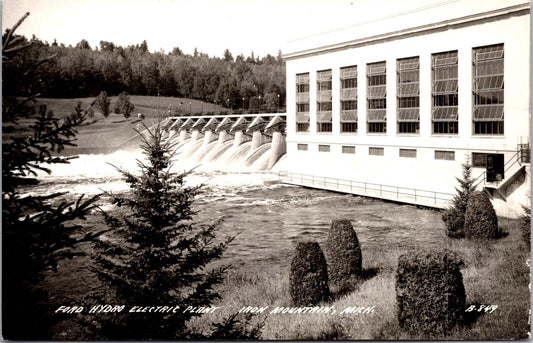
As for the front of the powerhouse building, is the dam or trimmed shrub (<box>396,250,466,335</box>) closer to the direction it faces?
the trimmed shrub

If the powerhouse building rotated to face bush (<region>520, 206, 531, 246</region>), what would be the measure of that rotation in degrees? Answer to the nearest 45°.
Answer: approximately 45° to its left

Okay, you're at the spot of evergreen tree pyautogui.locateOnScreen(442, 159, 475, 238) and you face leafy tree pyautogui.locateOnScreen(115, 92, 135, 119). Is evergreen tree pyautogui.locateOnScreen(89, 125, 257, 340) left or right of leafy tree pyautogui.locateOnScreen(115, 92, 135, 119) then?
left

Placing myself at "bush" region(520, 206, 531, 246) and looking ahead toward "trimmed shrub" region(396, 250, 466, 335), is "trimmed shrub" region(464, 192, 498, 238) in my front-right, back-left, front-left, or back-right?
back-right

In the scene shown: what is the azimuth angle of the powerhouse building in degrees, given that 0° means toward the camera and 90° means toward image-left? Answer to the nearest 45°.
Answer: approximately 45°

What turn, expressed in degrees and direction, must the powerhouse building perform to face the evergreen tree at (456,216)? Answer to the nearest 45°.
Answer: approximately 45° to its left

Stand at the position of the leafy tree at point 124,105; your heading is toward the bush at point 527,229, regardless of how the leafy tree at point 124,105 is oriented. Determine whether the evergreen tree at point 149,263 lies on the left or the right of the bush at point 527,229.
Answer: right

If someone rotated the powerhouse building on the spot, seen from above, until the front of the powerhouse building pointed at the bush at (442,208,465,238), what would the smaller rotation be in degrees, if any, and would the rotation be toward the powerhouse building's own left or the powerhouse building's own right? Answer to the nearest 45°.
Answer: approximately 45° to the powerhouse building's own left

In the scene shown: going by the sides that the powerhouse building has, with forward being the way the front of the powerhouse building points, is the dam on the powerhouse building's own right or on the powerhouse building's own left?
on the powerhouse building's own right
